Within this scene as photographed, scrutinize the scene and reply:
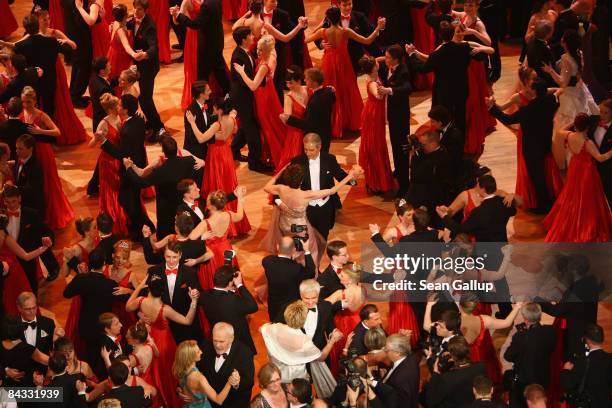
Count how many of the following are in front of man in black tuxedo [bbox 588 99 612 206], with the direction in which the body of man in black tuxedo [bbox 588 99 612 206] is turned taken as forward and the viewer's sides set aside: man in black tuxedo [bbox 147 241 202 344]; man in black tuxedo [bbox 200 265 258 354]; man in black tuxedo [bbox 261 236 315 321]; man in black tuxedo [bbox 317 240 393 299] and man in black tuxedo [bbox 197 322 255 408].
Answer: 5

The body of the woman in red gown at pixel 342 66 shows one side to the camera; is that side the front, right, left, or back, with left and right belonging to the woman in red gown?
back

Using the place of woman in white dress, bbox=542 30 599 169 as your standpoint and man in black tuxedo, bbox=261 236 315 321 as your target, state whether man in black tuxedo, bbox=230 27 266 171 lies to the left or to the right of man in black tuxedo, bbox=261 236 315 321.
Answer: right

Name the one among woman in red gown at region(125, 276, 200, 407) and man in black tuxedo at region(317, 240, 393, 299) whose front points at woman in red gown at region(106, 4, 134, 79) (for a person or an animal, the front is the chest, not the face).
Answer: woman in red gown at region(125, 276, 200, 407)

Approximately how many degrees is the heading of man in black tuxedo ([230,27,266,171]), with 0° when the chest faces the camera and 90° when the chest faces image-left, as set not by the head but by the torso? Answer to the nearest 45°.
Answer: approximately 270°

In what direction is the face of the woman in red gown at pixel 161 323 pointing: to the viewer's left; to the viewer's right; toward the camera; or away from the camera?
away from the camera

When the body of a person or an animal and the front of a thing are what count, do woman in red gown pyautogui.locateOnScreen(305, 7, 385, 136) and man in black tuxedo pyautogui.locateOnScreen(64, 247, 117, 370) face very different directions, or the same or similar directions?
same or similar directions

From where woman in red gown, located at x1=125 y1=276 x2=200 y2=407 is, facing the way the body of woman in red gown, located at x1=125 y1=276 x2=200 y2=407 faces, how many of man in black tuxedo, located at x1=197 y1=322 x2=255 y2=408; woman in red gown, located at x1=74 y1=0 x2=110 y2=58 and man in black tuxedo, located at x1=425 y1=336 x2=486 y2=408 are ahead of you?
1

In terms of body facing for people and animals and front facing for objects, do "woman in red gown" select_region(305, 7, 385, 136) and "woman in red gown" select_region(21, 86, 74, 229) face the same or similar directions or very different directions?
very different directions

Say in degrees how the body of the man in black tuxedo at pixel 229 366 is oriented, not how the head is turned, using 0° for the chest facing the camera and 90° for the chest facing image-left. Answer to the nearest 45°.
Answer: approximately 45°

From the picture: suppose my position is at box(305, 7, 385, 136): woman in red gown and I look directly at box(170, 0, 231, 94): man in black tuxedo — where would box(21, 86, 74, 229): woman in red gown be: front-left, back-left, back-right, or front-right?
front-left

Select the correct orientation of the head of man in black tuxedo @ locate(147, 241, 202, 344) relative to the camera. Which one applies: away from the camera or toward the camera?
toward the camera

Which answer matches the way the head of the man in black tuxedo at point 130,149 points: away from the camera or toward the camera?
away from the camera

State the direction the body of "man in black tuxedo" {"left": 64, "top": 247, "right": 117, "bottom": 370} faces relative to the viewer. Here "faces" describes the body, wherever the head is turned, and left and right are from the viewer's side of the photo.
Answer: facing away from the viewer
